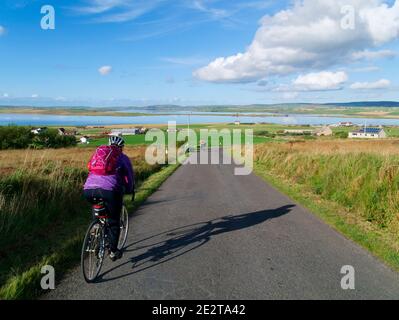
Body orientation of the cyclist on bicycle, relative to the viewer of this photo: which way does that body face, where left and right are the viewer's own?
facing away from the viewer and to the right of the viewer

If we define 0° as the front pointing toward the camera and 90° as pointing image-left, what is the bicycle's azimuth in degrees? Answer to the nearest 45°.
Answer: approximately 225°
